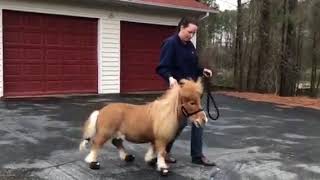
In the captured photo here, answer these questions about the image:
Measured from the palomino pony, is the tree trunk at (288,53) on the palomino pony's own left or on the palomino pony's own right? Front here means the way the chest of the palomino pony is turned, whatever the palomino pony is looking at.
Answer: on the palomino pony's own left

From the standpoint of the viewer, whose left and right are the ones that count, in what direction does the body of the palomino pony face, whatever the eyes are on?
facing to the right of the viewer

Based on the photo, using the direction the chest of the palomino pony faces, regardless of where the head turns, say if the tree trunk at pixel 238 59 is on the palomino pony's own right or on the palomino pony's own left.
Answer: on the palomino pony's own left

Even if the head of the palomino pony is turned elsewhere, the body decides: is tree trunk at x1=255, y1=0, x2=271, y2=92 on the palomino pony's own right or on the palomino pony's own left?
on the palomino pony's own left

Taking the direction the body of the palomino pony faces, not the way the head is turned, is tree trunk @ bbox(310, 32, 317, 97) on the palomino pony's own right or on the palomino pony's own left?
on the palomino pony's own left
